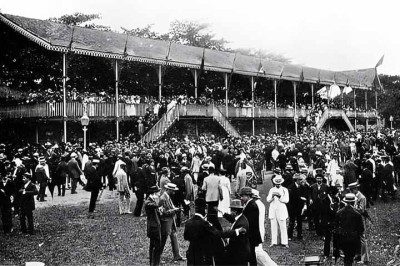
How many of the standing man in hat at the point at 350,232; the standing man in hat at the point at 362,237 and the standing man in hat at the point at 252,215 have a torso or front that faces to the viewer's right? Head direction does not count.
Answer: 0

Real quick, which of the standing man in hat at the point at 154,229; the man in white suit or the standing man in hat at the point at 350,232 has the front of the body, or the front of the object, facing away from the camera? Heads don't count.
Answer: the standing man in hat at the point at 350,232

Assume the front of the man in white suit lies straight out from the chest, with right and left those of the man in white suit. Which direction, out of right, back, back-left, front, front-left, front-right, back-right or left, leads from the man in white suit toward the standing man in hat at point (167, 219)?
front-right

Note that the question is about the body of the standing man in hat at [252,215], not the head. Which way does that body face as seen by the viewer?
to the viewer's left

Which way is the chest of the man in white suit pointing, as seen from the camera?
toward the camera

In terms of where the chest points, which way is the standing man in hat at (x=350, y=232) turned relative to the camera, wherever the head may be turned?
away from the camera

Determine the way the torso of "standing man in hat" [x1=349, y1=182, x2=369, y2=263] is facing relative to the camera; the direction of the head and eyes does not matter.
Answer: to the viewer's left

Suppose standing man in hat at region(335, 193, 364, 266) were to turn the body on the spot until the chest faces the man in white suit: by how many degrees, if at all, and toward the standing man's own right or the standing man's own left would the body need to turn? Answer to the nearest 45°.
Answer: approximately 45° to the standing man's own left

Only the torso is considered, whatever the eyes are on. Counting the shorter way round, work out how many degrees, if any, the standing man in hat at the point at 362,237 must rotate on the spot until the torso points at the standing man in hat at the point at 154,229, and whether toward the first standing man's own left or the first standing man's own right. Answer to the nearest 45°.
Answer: approximately 45° to the first standing man's own left

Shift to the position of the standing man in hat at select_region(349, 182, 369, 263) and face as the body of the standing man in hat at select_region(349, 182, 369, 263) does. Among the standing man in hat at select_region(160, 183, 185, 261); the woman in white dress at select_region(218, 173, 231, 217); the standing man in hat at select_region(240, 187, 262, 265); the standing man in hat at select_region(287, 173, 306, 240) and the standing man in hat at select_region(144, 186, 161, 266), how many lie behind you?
0
